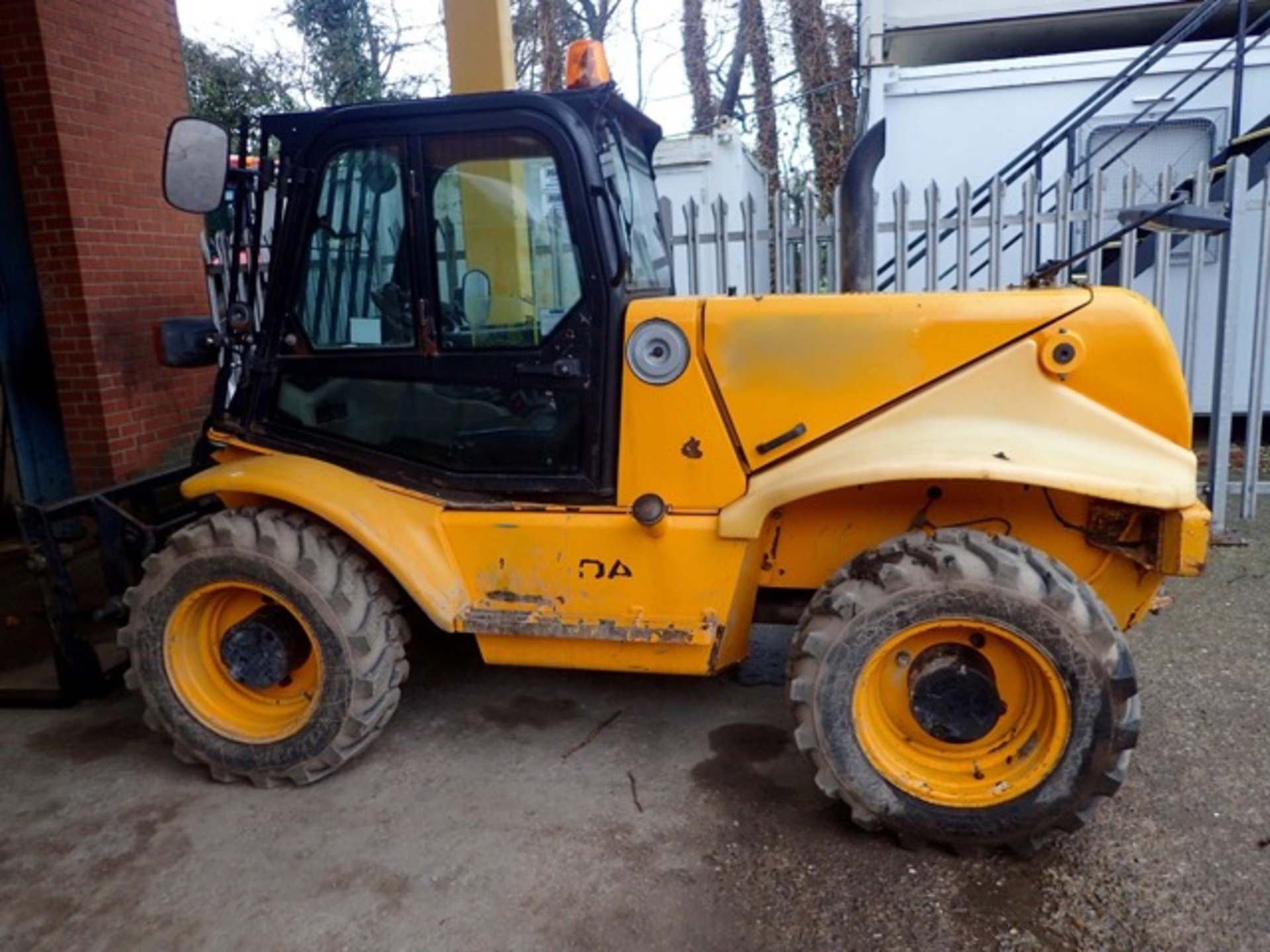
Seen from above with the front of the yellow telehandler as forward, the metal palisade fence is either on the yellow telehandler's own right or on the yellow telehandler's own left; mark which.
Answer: on the yellow telehandler's own right

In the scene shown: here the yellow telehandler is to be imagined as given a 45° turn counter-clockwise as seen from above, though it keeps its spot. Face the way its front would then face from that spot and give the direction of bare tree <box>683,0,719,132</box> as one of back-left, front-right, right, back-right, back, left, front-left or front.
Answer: back-right

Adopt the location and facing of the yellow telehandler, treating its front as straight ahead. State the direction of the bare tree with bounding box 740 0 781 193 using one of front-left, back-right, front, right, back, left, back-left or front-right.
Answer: right

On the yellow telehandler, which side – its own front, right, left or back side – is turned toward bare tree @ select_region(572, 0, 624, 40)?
right

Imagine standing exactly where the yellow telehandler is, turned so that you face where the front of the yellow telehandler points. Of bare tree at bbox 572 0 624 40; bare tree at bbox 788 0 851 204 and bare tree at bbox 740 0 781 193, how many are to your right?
3

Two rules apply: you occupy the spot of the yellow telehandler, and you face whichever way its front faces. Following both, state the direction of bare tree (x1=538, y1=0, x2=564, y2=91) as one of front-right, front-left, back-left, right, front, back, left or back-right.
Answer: right

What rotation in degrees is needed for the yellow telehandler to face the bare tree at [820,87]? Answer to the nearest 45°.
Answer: approximately 90° to its right

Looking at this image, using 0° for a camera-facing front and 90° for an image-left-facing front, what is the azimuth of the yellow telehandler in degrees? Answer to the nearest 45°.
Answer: approximately 90°
